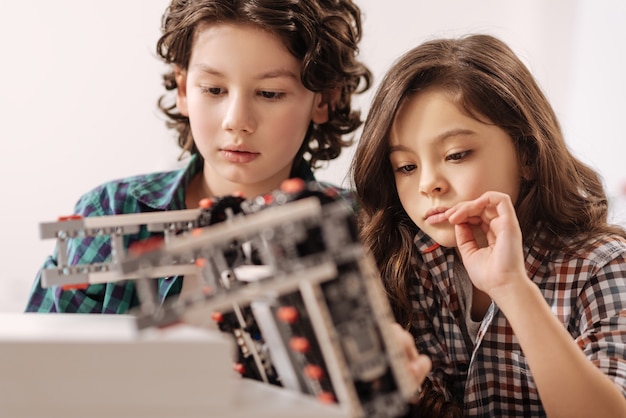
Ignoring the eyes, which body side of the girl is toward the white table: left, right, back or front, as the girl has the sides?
front

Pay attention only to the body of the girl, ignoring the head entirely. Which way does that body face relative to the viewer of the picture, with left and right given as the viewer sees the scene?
facing the viewer and to the left of the viewer
